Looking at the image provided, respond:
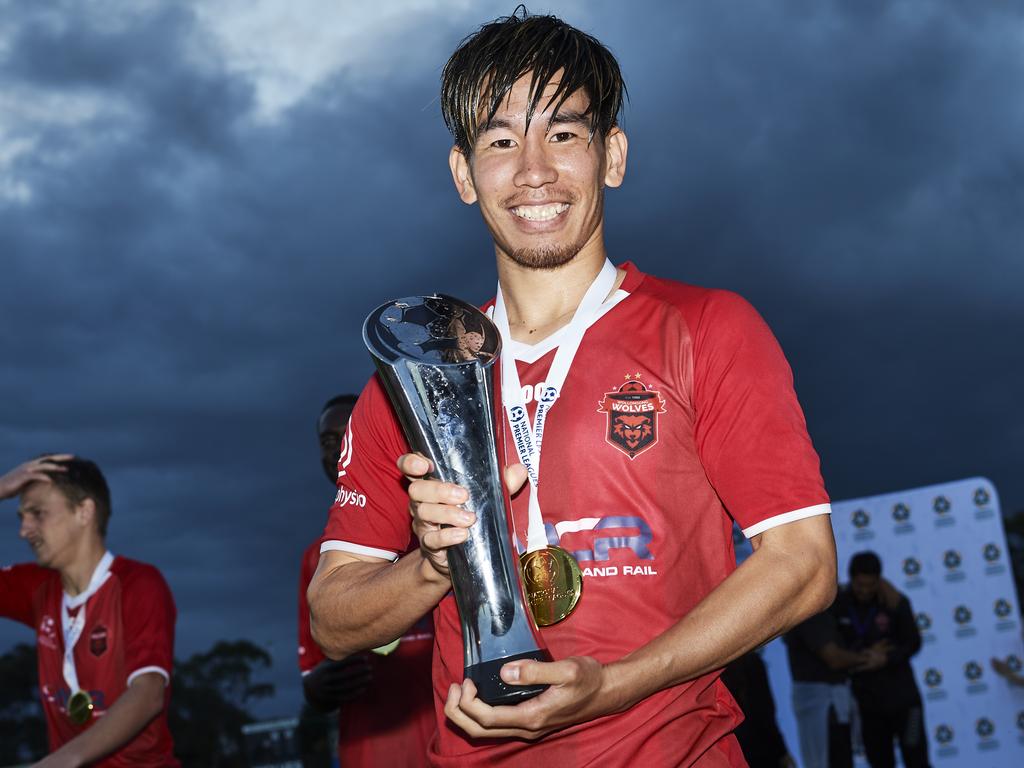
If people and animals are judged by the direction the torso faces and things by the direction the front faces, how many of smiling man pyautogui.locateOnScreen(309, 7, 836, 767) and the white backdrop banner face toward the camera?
2

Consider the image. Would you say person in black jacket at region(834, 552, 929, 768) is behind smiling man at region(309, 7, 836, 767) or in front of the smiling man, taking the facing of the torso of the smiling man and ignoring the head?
behind

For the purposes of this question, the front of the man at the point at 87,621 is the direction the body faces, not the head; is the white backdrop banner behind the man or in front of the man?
behind

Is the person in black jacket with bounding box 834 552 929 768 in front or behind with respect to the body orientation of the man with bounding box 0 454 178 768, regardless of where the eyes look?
behind

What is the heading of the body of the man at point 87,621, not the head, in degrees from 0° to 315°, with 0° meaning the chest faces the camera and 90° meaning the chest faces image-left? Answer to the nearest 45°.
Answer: approximately 45°

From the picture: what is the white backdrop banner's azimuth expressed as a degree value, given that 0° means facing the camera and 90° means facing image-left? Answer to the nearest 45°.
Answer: approximately 0°

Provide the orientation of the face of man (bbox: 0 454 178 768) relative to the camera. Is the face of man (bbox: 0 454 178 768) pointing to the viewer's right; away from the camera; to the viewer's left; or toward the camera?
to the viewer's left

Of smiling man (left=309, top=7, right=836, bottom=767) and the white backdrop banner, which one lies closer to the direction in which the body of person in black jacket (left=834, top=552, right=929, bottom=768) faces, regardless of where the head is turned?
the smiling man

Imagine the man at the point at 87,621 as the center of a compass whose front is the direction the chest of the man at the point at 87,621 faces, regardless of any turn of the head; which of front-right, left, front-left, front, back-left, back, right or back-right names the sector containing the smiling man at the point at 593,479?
front-left

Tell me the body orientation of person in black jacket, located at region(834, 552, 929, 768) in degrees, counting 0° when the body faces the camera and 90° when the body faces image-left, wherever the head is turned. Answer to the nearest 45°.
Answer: approximately 45°
